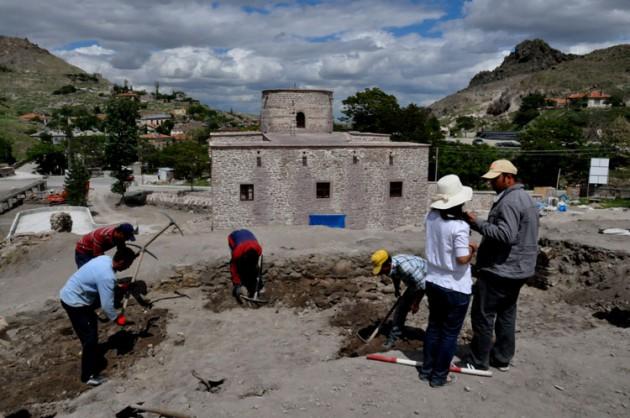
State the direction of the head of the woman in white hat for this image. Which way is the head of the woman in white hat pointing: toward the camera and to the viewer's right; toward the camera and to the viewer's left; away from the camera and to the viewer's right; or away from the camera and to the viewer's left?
away from the camera and to the viewer's right

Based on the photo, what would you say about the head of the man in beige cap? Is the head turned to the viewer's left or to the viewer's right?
to the viewer's left

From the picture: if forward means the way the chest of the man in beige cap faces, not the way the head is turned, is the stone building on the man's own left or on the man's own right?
on the man's own right

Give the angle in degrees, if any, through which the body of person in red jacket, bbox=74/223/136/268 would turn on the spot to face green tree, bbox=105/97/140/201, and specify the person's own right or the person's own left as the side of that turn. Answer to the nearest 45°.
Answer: approximately 90° to the person's own left

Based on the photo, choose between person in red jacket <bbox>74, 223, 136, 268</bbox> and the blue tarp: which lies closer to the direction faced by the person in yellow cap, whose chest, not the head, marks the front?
the person in red jacket

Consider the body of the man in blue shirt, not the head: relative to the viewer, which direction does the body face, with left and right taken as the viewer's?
facing to the right of the viewer

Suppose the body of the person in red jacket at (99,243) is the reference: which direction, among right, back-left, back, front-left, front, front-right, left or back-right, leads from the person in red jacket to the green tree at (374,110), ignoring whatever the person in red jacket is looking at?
front-left

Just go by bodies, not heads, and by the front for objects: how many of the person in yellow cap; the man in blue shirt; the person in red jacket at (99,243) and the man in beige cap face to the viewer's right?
2

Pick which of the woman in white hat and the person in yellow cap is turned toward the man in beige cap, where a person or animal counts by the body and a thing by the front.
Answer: the woman in white hat

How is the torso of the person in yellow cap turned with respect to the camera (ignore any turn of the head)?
to the viewer's left

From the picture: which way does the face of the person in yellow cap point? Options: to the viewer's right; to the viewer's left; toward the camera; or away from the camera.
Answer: to the viewer's left

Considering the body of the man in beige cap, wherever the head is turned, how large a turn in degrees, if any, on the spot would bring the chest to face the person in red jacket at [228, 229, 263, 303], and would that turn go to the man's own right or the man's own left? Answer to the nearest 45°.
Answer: approximately 45° to the man's own right
